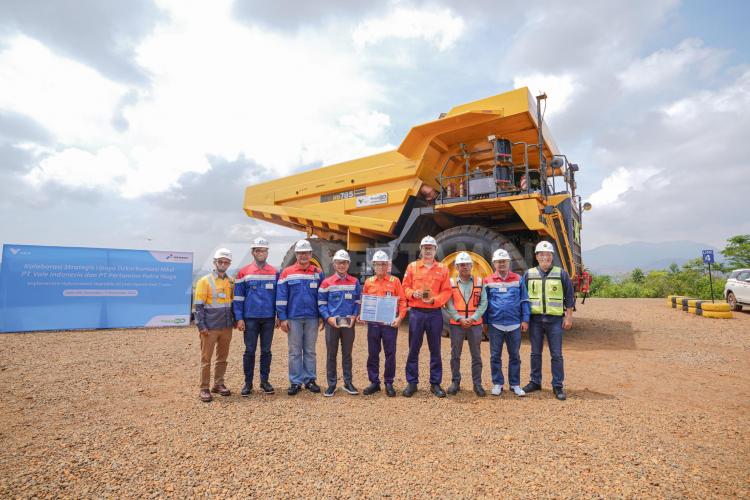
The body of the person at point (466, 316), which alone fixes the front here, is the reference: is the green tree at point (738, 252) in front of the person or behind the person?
behind

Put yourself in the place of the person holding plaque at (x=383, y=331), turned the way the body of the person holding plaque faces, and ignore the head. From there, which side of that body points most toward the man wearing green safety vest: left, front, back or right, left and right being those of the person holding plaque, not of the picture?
left

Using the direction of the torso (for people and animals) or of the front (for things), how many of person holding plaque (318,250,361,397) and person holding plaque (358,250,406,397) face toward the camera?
2

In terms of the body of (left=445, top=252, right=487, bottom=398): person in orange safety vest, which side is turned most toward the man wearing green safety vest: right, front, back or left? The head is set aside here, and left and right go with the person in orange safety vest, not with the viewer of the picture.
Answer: left

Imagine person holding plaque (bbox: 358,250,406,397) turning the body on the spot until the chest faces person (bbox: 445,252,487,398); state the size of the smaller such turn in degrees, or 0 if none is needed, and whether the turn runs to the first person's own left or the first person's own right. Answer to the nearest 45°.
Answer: approximately 90° to the first person's own left
